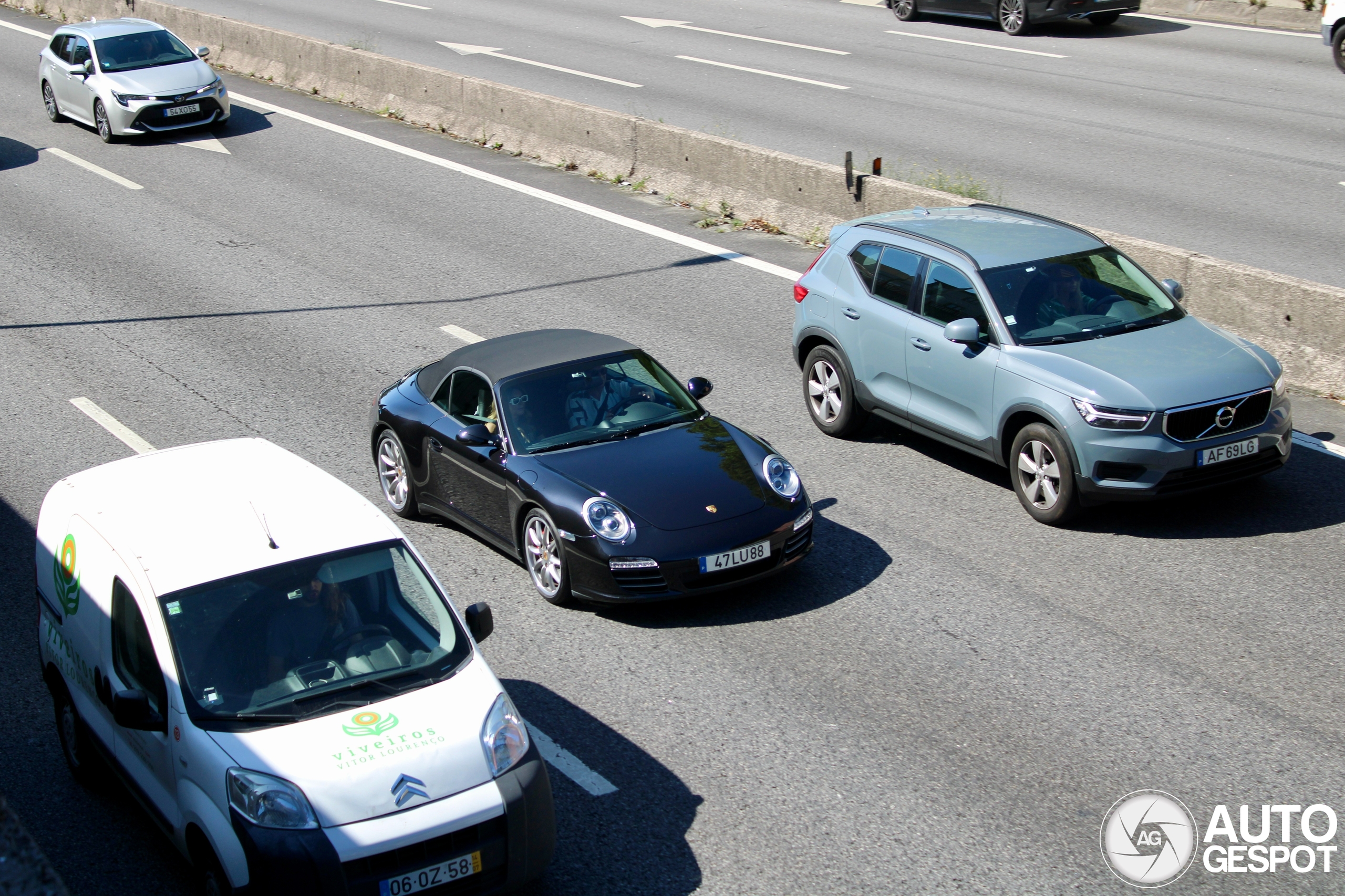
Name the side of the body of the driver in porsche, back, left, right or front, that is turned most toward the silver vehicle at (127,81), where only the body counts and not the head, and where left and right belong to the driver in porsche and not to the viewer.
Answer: back

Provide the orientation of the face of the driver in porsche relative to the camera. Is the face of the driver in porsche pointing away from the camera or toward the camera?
toward the camera

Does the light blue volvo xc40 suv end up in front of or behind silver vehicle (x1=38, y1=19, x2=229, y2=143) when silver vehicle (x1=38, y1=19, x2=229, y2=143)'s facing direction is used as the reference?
in front

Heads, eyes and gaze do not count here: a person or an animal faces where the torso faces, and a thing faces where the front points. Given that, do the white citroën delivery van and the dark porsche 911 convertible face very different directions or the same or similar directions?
same or similar directions

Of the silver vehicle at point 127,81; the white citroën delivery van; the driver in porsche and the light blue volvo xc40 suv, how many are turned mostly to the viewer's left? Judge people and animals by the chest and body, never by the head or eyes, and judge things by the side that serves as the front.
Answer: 0

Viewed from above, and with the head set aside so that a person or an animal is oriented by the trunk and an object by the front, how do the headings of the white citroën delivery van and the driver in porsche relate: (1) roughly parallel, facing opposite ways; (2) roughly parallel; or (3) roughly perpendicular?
roughly parallel

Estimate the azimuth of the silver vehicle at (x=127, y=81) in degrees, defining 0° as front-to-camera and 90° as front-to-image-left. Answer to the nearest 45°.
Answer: approximately 315°

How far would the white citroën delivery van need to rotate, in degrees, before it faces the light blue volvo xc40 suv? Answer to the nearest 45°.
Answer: approximately 90° to its left

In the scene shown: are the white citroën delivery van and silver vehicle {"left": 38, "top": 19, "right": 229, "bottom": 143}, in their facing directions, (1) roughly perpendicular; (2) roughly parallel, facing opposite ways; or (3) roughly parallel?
roughly parallel

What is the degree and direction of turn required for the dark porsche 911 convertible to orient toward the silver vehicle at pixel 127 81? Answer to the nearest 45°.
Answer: approximately 180°

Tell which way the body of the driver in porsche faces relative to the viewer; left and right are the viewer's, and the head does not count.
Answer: facing the viewer and to the right of the viewer

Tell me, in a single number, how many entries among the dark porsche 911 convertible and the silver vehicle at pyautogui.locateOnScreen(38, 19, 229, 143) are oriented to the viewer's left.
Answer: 0

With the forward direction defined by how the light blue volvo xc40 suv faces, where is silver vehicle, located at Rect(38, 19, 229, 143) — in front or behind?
behind

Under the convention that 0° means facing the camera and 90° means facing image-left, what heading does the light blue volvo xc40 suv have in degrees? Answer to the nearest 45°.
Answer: approximately 315°

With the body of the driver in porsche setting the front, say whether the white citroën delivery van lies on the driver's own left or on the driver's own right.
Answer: on the driver's own right

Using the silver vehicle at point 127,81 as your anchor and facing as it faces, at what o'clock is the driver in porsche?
The driver in porsche is roughly at 1 o'clock from the silver vehicle.
